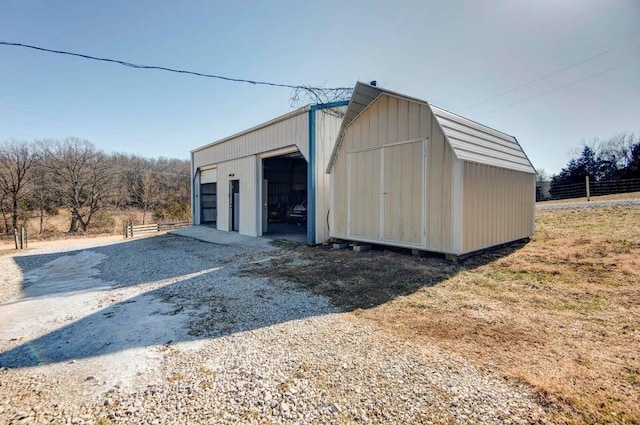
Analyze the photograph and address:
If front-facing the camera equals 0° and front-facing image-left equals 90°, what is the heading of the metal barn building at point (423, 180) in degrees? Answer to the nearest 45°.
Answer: approximately 45°

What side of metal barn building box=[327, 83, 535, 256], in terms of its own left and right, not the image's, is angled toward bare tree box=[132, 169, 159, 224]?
right

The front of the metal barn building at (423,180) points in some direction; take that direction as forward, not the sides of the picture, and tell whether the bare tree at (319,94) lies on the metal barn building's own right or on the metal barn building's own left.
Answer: on the metal barn building's own right

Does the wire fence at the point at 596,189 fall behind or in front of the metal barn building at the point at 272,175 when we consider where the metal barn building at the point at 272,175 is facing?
behind

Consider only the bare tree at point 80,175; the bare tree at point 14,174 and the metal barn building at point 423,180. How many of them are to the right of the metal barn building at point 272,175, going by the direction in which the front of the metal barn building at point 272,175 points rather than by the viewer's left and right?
2

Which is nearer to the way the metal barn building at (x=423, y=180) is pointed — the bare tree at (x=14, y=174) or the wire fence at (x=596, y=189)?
the bare tree

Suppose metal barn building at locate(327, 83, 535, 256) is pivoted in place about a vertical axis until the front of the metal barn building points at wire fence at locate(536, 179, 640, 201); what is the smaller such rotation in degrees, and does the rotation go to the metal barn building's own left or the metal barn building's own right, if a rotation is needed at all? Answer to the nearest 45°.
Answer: approximately 180°

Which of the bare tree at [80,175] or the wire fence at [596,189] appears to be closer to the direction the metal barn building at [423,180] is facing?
the bare tree

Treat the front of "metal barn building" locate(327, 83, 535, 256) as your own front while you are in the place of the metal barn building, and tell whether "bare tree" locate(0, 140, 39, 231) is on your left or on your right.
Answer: on your right
